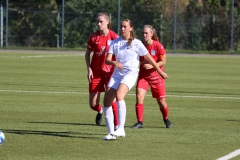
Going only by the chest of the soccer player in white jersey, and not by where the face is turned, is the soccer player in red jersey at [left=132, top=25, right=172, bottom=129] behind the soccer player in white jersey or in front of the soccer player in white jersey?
behind

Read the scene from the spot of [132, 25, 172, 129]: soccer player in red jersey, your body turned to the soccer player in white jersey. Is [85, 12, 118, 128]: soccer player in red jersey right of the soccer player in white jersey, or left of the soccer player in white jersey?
right

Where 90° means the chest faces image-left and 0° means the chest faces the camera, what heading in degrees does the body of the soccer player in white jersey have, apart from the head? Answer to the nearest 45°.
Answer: approximately 45°

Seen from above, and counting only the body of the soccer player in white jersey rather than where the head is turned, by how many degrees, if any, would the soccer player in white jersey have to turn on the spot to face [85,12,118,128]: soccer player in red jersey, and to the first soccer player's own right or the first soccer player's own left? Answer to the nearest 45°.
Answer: approximately 135° to the first soccer player's own right

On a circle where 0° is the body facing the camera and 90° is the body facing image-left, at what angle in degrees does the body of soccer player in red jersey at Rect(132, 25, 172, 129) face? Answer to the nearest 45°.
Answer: approximately 45°
